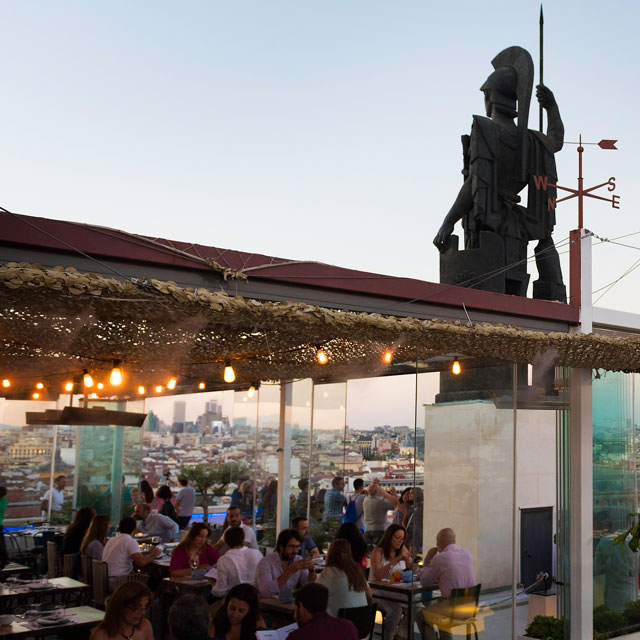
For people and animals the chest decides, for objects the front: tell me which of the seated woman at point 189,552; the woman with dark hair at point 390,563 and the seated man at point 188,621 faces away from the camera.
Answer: the seated man

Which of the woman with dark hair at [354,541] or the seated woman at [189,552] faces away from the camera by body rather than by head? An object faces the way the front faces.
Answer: the woman with dark hair

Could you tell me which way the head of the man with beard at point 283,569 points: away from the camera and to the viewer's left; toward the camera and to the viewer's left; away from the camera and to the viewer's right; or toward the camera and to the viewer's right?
toward the camera and to the viewer's right

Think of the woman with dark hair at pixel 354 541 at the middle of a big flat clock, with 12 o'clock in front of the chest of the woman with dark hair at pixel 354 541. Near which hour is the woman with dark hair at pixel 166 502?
the woman with dark hair at pixel 166 502 is roughly at 11 o'clock from the woman with dark hair at pixel 354 541.

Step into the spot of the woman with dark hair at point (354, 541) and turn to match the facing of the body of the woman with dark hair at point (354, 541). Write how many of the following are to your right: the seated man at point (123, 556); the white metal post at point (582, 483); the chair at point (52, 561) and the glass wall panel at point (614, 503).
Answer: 2

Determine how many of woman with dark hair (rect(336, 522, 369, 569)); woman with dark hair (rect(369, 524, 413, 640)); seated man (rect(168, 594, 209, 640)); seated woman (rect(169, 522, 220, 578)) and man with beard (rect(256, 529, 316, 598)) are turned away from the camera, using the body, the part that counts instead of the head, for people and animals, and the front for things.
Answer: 2

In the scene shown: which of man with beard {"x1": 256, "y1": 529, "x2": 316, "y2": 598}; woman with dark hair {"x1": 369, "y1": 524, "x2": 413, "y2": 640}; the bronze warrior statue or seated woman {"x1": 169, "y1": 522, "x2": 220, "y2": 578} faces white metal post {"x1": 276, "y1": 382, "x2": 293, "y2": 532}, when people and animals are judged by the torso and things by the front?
the bronze warrior statue

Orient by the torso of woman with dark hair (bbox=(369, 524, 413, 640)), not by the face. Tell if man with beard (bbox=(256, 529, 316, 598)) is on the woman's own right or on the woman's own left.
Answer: on the woman's own right

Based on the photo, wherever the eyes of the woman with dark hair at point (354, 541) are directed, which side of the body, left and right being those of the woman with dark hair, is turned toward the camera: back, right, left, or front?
back

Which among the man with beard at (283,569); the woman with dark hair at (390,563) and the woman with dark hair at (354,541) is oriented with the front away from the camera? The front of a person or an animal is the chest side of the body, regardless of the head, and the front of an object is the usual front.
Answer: the woman with dark hair at (354,541)

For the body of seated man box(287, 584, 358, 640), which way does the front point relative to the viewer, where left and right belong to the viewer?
facing away from the viewer and to the left of the viewer

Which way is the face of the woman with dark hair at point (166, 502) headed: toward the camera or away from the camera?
away from the camera

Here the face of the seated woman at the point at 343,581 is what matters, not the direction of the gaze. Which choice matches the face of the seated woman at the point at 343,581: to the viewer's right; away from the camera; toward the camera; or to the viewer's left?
away from the camera

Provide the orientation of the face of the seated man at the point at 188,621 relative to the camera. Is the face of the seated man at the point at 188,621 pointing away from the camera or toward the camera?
away from the camera

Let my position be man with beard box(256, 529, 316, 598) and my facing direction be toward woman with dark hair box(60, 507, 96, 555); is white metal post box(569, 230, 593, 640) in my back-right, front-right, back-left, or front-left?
back-right
